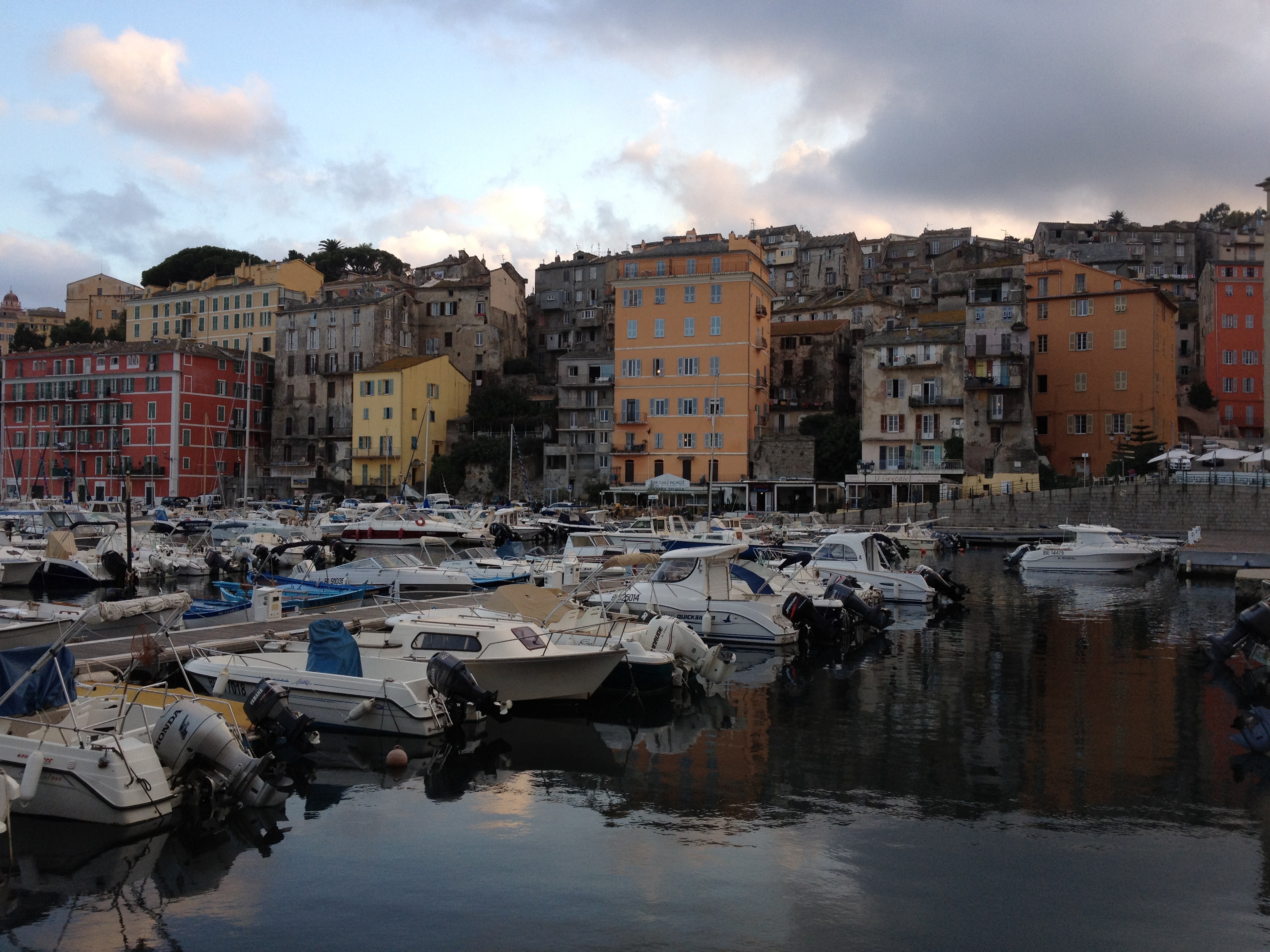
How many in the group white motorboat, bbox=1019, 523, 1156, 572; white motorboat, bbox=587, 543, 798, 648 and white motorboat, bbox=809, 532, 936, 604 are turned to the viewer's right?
1

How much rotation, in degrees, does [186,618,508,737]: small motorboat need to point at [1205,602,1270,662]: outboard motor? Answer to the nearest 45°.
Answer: approximately 135° to its right

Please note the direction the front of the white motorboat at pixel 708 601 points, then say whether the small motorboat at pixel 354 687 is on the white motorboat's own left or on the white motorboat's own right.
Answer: on the white motorboat's own left

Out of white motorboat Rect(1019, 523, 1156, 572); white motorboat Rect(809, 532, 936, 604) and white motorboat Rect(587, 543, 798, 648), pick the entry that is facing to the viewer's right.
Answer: white motorboat Rect(1019, 523, 1156, 572)

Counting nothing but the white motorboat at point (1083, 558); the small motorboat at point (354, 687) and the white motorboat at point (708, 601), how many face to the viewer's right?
1

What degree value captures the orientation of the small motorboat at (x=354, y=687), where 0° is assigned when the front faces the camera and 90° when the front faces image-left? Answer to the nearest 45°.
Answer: approximately 135°

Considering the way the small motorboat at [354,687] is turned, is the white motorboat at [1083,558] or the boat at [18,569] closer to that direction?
the boat

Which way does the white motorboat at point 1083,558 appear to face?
to the viewer's right

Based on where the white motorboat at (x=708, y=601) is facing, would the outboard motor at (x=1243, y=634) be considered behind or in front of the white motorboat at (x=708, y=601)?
behind

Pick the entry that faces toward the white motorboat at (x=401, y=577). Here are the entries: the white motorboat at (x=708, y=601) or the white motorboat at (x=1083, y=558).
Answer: the white motorboat at (x=708, y=601)

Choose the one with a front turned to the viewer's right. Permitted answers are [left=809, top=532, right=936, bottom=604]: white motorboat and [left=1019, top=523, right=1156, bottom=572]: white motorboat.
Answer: [left=1019, top=523, right=1156, bottom=572]: white motorboat

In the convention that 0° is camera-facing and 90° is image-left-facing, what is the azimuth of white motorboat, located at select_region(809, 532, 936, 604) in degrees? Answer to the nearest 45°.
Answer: approximately 135°

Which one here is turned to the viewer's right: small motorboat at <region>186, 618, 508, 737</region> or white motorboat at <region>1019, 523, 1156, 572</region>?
the white motorboat

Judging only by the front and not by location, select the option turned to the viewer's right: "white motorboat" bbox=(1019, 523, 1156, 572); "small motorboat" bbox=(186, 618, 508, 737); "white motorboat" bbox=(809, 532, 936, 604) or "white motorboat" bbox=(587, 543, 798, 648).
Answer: "white motorboat" bbox=(1019, 523, 1156, 572)

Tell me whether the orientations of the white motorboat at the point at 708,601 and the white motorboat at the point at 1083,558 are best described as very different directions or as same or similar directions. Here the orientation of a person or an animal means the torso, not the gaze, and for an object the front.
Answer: very different directions
